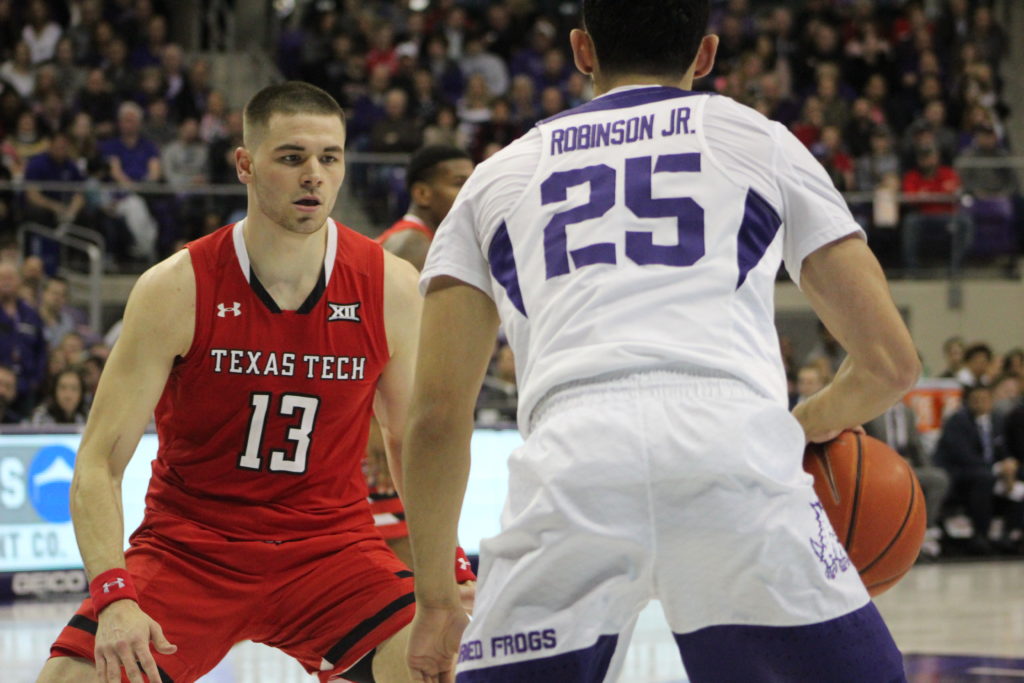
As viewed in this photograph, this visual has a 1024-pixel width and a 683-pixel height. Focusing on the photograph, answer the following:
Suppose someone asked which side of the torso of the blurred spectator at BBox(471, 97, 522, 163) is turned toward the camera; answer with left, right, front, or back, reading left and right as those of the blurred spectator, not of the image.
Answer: front

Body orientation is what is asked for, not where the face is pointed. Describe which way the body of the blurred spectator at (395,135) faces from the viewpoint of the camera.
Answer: toward the camera

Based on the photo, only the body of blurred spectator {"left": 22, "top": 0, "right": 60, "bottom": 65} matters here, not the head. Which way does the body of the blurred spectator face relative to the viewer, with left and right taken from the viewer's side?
facing the viewer

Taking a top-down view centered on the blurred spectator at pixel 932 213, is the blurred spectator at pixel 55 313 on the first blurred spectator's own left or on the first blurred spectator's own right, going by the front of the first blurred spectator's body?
on the first blurred spectator's own right

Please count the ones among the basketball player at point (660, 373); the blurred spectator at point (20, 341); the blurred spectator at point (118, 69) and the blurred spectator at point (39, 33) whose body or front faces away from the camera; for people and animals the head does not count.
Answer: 1

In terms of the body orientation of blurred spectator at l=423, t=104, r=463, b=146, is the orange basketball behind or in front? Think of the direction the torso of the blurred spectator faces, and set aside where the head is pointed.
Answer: in front

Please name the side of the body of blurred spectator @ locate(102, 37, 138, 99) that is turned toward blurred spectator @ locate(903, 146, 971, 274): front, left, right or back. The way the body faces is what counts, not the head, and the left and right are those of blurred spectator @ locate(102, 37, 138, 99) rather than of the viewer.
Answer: left

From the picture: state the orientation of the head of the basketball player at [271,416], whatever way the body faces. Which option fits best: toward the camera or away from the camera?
toward the camera

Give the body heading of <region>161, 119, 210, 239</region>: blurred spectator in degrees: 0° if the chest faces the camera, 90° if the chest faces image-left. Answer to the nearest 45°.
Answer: approximately 0°

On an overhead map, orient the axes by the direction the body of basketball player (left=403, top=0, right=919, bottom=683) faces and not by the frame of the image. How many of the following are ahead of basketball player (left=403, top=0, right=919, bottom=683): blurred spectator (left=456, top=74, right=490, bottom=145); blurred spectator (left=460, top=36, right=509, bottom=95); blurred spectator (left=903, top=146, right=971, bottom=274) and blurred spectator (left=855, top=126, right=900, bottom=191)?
4

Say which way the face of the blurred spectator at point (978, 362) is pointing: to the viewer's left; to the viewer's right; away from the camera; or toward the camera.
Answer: toward the camera

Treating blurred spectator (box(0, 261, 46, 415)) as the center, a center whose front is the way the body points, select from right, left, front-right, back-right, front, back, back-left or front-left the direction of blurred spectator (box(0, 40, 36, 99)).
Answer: back

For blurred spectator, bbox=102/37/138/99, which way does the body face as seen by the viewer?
toward the camera
